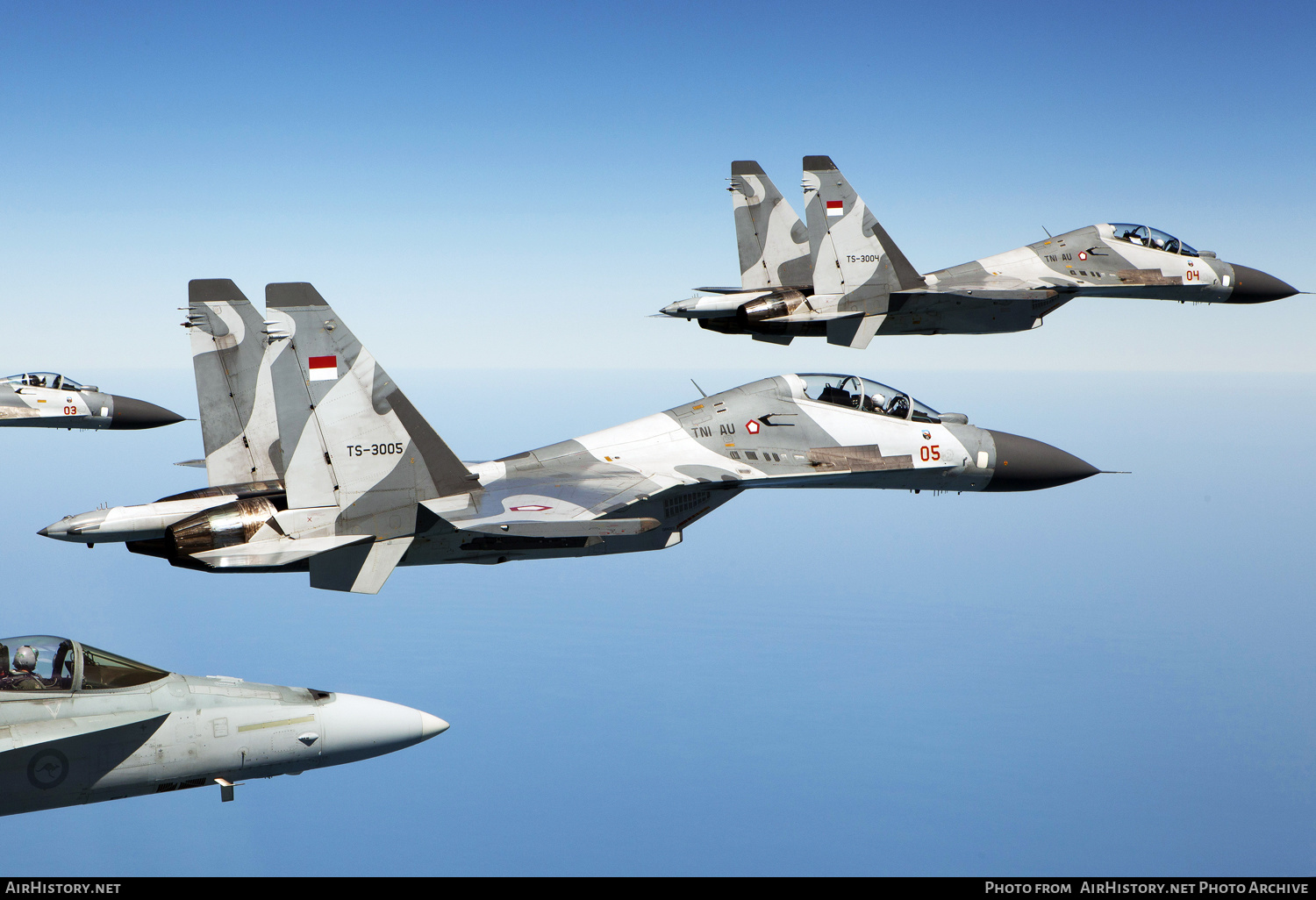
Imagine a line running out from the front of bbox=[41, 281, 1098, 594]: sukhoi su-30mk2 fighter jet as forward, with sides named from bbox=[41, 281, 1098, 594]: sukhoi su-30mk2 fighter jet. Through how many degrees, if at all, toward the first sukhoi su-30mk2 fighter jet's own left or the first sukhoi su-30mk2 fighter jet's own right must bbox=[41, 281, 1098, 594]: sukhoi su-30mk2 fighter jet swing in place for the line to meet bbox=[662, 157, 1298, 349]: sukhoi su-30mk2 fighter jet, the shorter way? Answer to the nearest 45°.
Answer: approximately 45° to the first sukhoi su-30mk2 fighter jet's own left

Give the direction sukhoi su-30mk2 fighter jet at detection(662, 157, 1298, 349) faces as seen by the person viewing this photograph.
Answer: facing away from the viewer and to the right of the viewer

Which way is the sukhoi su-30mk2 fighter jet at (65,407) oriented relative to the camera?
to the viewer's right

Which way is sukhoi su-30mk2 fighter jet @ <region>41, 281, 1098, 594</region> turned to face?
to the viewer's right

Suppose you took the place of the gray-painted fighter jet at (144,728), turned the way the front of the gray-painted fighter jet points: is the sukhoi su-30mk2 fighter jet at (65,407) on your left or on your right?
on your left

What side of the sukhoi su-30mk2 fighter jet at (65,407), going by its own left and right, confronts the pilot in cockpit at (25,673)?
right

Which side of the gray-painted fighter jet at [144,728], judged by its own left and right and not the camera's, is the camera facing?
right

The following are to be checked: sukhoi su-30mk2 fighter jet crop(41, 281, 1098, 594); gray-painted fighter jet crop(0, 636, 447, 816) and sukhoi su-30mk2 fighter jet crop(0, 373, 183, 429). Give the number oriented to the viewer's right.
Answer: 3

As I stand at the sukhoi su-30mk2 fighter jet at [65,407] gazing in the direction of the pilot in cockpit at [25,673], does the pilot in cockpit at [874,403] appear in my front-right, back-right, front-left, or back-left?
front-left

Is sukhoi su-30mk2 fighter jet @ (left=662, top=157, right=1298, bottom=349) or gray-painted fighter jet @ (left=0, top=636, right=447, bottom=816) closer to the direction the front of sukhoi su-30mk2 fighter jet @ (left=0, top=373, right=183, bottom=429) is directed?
the sukhoi su-30mk2 fighter jet

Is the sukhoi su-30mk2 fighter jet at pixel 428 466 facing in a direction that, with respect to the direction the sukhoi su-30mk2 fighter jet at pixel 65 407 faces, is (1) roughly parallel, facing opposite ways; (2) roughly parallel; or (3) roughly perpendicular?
roughly parallel

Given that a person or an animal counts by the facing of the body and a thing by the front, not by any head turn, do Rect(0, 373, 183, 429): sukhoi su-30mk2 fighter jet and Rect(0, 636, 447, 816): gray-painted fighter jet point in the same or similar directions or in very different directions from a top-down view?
same or similar directions

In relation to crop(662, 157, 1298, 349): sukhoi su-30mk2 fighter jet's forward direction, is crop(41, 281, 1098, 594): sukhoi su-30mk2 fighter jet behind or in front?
behind

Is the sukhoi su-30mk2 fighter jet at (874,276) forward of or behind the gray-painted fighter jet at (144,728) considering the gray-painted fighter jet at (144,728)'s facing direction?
forward

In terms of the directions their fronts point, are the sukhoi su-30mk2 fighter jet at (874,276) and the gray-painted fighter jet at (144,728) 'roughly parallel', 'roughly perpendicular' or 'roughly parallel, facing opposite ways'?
roughly parallel
